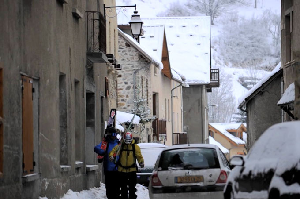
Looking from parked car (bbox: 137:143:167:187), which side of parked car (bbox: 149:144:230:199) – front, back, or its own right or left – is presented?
front

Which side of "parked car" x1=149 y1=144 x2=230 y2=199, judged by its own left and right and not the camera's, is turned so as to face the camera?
back

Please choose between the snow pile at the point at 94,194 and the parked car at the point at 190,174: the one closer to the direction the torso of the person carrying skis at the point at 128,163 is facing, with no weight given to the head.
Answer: the parked car
